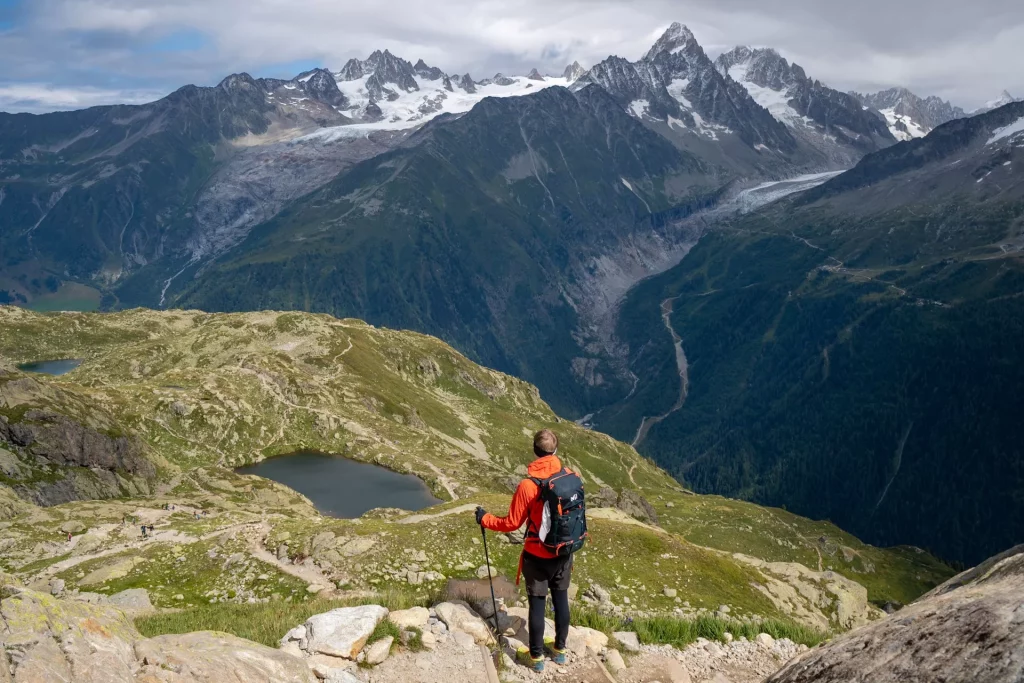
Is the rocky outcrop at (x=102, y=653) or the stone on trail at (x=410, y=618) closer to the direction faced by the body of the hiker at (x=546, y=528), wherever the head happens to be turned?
the stone on trail

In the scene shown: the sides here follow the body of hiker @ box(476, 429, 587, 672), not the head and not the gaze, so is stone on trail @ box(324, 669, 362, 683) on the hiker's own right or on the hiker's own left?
on the hiker's own left

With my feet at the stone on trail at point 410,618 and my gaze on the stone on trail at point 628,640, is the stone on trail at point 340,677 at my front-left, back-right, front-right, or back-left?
back-right

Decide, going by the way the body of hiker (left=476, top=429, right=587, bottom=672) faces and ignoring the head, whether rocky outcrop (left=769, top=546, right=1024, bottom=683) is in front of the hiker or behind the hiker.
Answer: behind

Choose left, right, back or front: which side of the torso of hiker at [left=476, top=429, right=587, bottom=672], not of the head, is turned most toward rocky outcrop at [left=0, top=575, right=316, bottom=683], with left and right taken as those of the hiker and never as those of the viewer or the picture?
left

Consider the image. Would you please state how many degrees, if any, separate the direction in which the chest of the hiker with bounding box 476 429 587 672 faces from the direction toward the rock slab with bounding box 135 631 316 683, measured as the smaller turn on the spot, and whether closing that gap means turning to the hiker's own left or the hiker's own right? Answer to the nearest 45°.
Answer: approximately 90° to the hiker's own left

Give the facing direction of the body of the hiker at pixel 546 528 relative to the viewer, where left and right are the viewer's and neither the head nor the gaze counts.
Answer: facing away from the viewer and to the left of the viewer

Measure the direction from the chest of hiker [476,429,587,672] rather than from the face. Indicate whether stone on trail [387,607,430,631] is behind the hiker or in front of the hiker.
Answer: in front

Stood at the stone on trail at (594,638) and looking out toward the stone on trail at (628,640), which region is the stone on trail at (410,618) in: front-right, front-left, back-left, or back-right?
back-left

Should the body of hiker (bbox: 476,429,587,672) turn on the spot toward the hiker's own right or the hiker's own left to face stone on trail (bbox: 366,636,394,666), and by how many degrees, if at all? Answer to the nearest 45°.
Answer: approximately 45° to the hiker's own left
